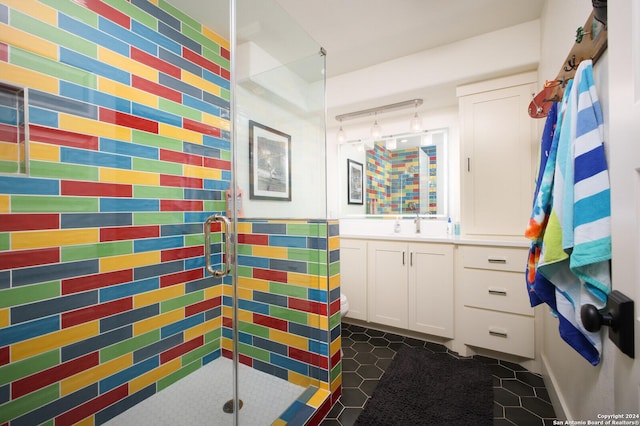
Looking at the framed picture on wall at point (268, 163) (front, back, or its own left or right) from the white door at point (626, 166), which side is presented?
front

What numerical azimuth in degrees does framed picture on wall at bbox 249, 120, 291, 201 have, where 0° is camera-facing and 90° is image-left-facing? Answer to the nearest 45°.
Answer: approximately 315°

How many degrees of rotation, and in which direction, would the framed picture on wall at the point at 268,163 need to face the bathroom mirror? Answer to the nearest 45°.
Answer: approximately 90° to its left

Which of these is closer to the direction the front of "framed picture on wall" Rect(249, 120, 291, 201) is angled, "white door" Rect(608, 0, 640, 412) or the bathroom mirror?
the white door
